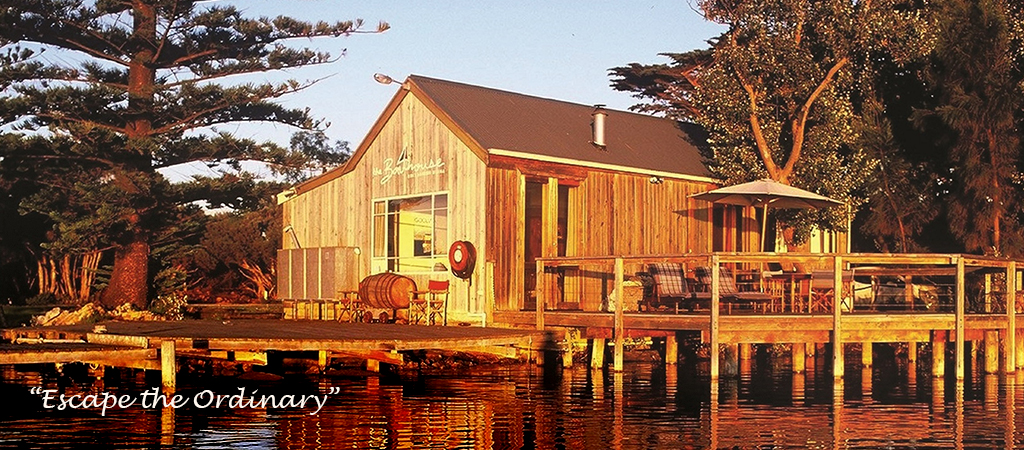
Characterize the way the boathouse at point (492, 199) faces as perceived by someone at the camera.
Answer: facing the viewer and to the left of the viewer

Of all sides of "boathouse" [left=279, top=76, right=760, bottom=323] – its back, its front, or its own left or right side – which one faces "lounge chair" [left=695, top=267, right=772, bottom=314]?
left

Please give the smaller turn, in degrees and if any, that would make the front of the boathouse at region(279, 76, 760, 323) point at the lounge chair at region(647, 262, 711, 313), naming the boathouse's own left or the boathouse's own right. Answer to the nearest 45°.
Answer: approximately 90° to the boathouse's own left

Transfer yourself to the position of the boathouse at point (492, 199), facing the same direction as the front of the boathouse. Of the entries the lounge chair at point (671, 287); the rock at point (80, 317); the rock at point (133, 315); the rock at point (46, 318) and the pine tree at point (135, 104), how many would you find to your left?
1

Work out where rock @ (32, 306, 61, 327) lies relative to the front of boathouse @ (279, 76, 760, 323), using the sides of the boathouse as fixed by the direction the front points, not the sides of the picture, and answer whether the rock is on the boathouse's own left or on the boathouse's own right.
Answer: on the boathouse's own right
